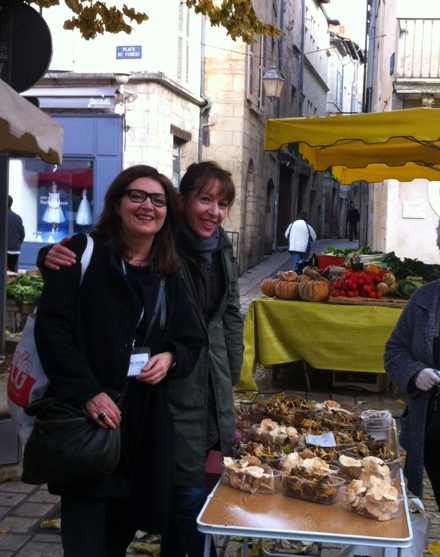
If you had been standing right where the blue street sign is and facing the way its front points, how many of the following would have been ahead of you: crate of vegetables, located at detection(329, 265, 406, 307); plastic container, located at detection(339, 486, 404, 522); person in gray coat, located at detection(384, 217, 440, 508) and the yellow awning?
4

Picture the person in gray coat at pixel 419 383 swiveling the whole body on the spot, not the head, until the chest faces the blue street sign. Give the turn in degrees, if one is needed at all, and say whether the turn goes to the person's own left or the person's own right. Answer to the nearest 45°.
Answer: approximately 135° to the person's own right

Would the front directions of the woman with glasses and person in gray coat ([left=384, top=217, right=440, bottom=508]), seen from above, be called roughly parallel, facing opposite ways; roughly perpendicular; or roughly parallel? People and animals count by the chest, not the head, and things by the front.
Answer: roughly perpendicular

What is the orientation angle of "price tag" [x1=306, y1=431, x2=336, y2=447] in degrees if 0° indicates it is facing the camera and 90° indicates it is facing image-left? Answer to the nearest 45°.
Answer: approximately 0°

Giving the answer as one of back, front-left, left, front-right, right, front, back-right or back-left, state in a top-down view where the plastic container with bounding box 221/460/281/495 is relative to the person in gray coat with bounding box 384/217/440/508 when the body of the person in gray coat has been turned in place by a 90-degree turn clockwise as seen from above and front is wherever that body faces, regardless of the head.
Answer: front-left

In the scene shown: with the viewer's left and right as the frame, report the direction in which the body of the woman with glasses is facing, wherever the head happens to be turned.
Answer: facing the viewer and to the right of the viewer

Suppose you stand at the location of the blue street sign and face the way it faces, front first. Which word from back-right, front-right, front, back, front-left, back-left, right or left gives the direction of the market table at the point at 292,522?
front

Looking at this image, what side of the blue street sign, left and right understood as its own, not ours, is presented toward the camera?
front

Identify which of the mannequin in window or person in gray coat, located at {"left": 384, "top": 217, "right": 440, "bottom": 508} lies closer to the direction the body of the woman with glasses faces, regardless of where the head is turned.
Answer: the person in gray coat

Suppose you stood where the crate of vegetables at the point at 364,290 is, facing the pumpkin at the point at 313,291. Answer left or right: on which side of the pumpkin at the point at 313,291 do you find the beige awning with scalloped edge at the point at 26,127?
left

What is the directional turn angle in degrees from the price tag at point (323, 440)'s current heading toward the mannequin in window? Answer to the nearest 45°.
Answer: approximately 180°

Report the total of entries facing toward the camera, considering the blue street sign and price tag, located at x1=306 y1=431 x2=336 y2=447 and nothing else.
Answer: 2

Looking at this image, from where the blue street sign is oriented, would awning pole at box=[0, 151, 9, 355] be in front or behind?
in front
